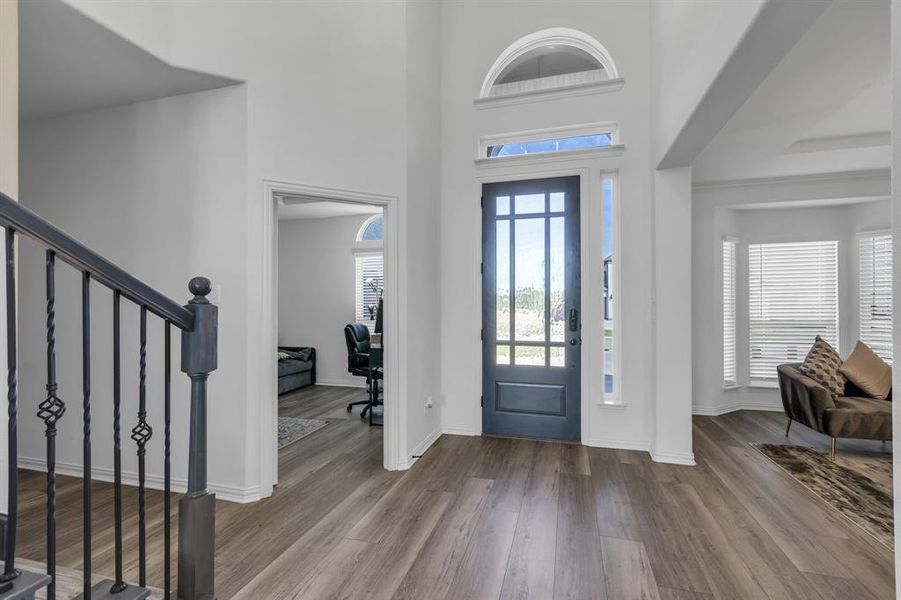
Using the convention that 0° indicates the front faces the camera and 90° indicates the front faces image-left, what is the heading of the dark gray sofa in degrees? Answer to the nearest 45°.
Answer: approximately 315°

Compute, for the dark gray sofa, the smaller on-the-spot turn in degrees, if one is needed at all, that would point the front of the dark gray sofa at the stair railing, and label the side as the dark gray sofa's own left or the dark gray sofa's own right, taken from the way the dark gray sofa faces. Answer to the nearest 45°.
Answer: approximately 45° to the dark gray sofa's own right

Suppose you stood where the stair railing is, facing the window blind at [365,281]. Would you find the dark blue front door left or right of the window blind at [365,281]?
right

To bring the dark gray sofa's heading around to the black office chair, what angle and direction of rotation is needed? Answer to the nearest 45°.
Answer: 0° — it already faces it

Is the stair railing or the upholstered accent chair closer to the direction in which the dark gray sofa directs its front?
the upholstered accent chair

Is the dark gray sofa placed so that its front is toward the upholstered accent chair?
yes
